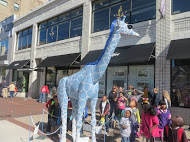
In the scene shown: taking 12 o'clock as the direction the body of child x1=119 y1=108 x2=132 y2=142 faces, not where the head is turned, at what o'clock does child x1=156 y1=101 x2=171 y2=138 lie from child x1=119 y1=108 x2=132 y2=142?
child x1=156 y1=101 x2=171 y2=138 is roughly at 8 o'clock from child x1=119 y1=108 x2=132 y2=142.

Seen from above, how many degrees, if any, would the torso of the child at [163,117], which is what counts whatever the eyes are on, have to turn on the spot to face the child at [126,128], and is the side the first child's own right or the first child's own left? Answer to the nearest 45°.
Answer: approximately 45° to the first child's own right

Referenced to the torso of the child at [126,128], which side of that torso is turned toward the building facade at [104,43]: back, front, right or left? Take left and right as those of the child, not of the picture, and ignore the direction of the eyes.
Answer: back

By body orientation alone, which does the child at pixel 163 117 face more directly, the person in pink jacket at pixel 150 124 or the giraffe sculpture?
the person in pink jacket
